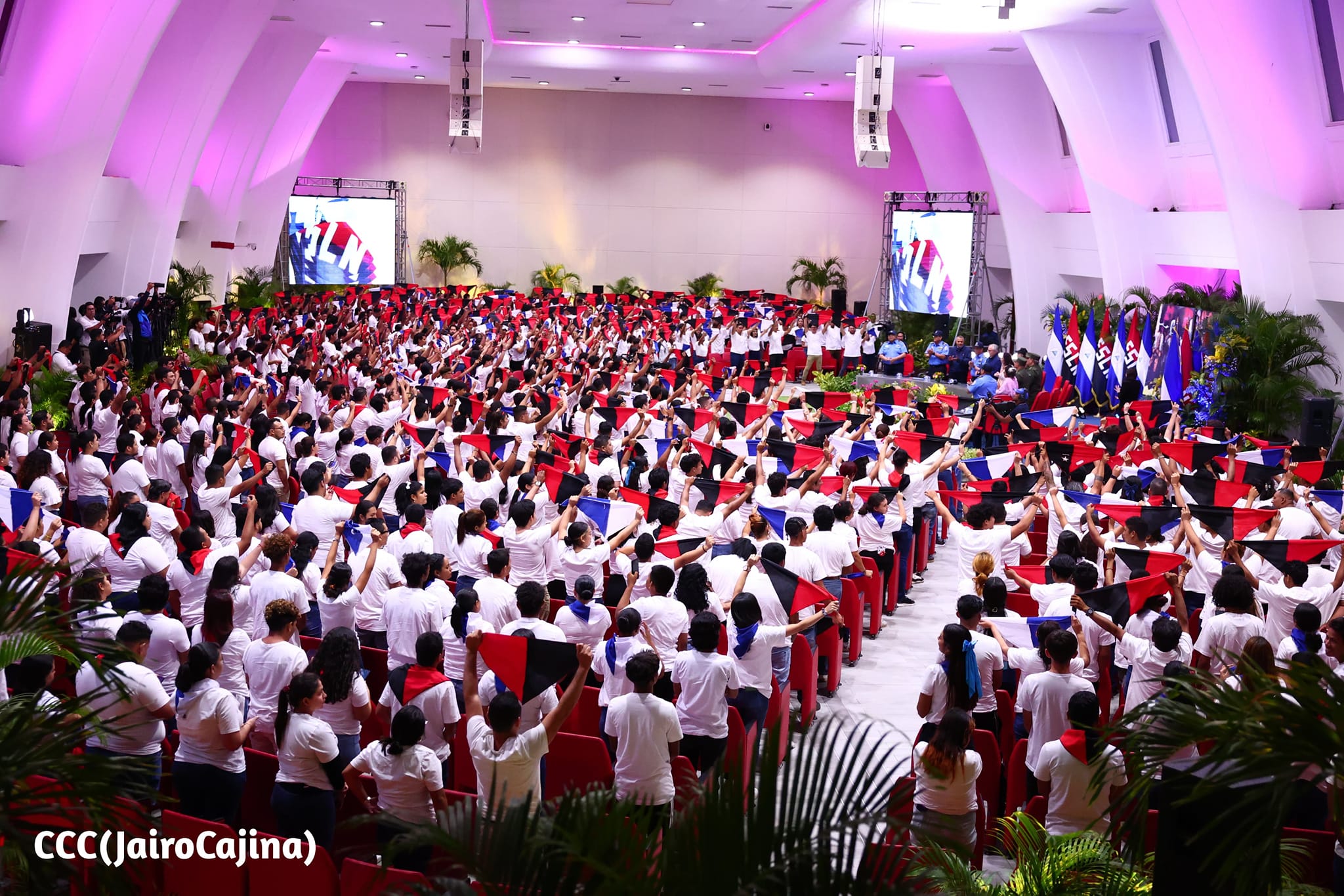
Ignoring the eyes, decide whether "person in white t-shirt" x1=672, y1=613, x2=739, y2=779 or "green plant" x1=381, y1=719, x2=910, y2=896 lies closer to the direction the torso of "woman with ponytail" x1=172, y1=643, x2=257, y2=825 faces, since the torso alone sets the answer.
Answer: the person in white t-shirt

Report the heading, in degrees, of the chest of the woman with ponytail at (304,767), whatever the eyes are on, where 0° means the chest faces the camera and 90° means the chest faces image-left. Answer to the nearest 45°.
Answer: approximately 225°

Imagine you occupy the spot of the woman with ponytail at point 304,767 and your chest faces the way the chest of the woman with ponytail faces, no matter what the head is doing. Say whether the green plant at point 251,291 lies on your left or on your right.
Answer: on your left

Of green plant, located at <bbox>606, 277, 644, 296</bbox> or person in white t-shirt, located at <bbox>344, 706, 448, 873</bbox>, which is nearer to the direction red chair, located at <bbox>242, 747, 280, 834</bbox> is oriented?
the green plant

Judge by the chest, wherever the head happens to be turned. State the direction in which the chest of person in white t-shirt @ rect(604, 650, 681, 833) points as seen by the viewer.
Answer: away from the camera

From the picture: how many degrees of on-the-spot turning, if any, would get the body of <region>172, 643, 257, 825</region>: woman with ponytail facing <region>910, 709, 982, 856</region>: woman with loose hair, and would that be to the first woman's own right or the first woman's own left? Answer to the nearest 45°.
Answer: approximately 45° to the first woman's own right

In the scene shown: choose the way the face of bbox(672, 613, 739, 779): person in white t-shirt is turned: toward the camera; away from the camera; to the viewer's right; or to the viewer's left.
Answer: away from the camera

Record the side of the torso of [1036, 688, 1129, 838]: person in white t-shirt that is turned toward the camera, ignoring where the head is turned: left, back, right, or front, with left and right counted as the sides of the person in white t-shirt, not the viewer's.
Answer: back

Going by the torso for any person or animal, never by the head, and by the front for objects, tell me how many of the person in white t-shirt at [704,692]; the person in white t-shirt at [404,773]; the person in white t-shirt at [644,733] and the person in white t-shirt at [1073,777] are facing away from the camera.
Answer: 4

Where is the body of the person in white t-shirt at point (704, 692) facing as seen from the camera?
away from the camera

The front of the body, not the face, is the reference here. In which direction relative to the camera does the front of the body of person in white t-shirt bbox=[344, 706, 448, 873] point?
away from the camera

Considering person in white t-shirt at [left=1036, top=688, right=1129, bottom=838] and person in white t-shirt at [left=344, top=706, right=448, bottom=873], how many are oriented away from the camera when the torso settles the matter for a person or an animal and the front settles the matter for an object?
2

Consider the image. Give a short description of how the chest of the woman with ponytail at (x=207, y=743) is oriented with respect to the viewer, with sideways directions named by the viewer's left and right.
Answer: facing away from the viewer and to the right of the viewer

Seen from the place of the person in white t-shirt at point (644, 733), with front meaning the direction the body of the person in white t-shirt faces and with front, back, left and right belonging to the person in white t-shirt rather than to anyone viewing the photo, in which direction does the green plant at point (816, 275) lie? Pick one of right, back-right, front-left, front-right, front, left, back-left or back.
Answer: front
